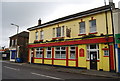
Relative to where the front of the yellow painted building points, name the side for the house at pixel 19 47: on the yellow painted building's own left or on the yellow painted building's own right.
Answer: on the yellow painted building's own right

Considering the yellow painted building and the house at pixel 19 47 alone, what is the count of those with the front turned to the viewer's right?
0

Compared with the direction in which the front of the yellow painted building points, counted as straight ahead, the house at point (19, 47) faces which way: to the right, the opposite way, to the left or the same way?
the same way

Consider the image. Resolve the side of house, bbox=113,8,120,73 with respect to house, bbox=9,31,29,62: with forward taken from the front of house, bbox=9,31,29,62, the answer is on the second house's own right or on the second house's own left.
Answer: on the second house's own left

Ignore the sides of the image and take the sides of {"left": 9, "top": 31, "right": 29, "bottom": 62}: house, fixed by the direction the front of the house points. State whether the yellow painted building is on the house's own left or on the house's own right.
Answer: on the house's own left

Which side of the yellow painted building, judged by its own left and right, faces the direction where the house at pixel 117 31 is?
left
